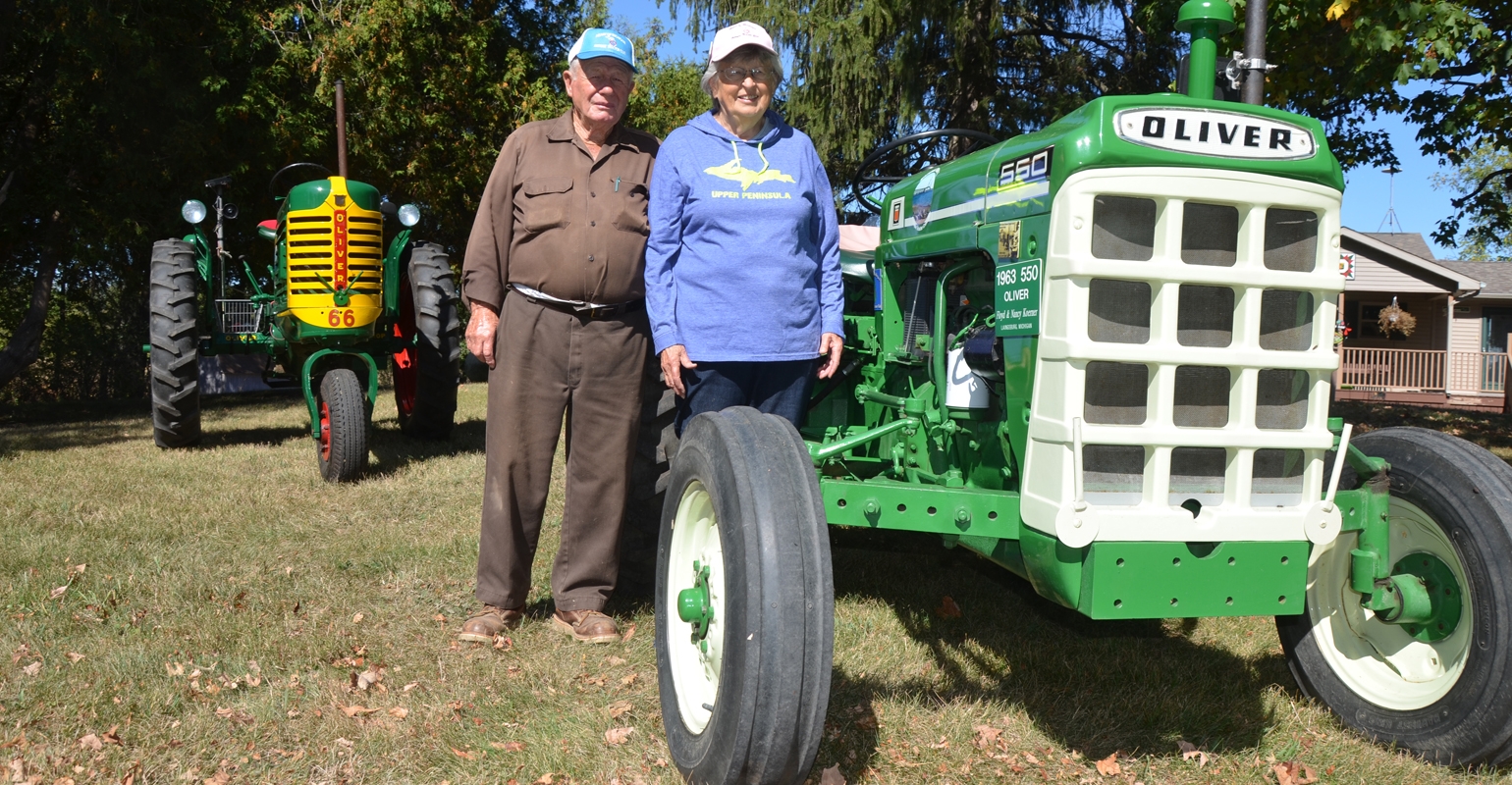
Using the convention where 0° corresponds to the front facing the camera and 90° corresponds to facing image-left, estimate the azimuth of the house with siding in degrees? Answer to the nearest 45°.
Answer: approximately 0°

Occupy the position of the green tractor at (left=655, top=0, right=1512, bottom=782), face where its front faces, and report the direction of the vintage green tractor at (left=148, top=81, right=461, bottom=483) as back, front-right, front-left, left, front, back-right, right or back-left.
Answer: back

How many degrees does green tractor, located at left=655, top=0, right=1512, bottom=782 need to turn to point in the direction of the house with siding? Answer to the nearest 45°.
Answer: approximately 135° to its left

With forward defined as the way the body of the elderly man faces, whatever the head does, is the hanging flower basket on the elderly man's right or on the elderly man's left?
on the elderly man's left

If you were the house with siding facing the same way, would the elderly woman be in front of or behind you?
in front

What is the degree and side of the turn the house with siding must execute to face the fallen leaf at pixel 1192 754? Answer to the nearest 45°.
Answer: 0° — it already faces it

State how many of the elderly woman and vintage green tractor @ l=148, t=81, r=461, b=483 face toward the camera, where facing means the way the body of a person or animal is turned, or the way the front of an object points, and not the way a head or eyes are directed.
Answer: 2

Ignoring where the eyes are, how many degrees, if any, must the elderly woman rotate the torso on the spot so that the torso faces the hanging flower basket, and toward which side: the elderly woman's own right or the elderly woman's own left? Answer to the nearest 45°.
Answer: approximately 135° to the elderly woman's own left

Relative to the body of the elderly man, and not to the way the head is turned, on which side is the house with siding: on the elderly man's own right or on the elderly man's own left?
on the elderly man's own left

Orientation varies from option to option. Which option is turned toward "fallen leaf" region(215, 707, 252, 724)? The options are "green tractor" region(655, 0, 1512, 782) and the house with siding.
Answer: the house with siding

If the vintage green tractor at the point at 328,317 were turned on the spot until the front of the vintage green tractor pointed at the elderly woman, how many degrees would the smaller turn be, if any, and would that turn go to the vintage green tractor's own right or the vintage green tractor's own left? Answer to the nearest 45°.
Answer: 0° — it already faces them

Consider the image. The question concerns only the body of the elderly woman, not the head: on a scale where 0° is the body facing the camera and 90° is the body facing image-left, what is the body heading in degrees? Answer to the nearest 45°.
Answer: approximately 0°
